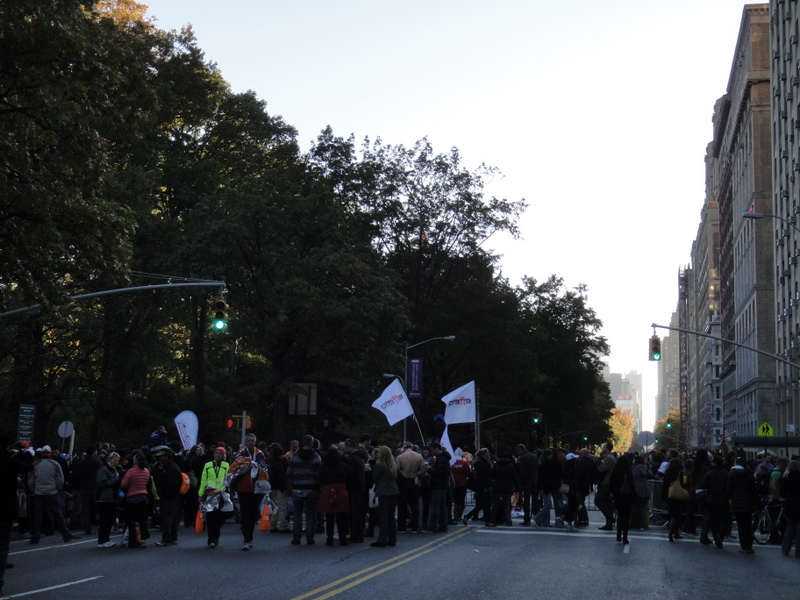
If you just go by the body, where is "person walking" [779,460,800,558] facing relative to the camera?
away from the camera

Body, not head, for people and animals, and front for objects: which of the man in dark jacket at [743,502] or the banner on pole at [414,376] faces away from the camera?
the man in dark jacket

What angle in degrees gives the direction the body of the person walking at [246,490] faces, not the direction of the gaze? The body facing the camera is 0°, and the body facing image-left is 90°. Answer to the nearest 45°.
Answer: approximately 0°

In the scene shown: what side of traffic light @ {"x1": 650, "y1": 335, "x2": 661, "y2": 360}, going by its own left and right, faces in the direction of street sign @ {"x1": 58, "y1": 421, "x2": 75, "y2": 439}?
right

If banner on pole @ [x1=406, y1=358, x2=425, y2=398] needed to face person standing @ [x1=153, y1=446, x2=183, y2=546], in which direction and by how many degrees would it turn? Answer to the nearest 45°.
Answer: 0° — it already faces them

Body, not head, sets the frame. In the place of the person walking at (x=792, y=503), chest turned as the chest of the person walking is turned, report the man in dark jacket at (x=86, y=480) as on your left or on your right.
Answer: on your left
